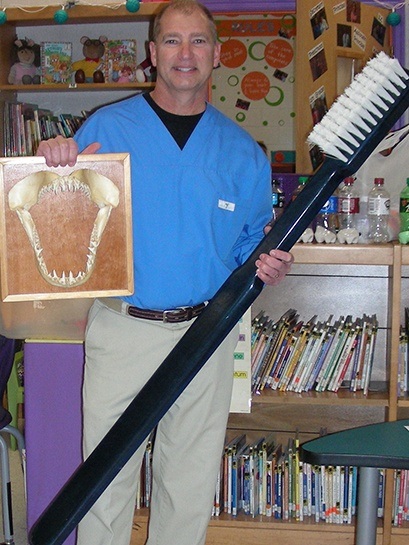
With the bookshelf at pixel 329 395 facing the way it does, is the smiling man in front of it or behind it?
in front

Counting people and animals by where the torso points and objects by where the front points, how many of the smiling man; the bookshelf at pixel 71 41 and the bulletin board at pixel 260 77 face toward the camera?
3

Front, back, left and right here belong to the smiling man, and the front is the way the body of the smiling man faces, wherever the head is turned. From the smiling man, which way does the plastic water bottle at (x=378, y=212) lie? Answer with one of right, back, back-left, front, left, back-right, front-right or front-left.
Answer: back-left

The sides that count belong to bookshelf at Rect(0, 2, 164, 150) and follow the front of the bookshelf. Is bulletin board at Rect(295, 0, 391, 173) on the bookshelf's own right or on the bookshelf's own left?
on the bookshelf's own left

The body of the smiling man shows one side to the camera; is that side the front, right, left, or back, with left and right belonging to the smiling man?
front

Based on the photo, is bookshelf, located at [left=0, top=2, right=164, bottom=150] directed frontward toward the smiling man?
yes

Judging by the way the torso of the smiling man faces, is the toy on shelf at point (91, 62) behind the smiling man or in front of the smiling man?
behind

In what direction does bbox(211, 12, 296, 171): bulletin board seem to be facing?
toward the camera

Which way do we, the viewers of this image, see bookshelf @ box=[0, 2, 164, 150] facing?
facing the viewer

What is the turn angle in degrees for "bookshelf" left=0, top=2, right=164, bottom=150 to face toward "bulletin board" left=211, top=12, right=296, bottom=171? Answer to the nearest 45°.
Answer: approximately 135° to its left
